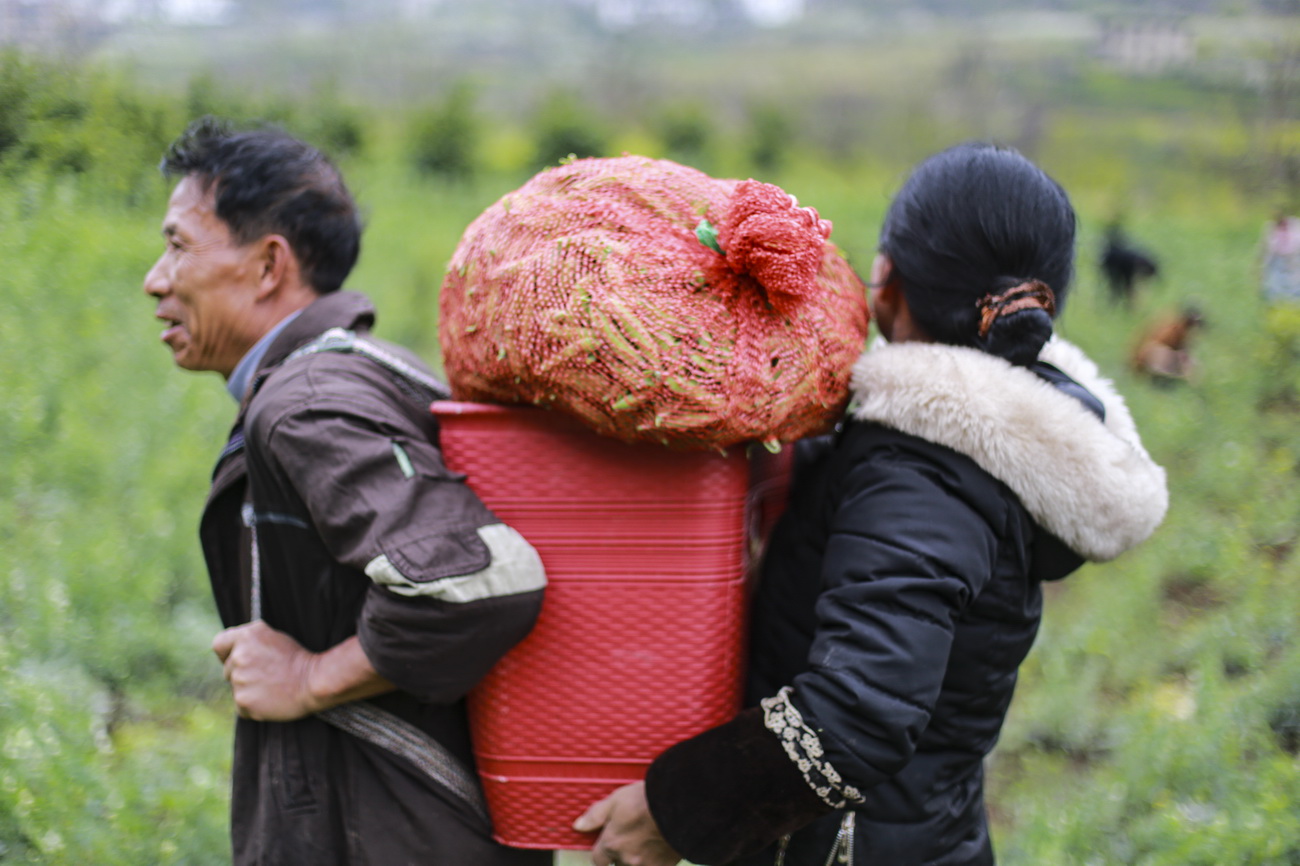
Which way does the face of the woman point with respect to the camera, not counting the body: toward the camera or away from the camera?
away from the camera

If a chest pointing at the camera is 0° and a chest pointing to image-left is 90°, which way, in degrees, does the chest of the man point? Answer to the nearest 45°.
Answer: approximately 90°

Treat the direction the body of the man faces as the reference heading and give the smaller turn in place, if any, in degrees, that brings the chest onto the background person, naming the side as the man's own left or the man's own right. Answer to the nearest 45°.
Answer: approximately 135° to the man's own right

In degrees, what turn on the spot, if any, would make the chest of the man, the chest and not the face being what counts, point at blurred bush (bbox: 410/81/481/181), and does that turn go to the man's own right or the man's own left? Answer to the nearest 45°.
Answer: approximately 90° to the man's own right

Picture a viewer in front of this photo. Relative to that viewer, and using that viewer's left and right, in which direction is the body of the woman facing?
facing away from the viewer and to the left of the viewer

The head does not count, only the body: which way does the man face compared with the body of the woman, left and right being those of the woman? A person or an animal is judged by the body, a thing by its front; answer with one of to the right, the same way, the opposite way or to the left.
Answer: to the left
